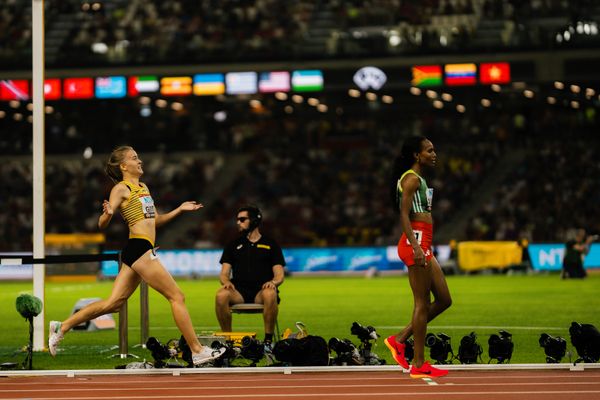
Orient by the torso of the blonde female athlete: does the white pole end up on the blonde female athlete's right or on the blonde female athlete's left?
on the blonde female athlete's left

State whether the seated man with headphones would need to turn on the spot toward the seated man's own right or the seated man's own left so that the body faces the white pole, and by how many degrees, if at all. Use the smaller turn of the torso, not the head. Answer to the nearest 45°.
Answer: approximately 90° to the seated man's own right

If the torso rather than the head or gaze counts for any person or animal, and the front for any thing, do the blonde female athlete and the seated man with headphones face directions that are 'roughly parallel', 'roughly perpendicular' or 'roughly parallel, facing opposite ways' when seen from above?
roughly perpendicular

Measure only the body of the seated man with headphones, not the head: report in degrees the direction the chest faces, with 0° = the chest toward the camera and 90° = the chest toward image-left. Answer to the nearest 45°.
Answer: approximately 0°

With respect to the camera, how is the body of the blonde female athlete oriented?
to the viewer's right

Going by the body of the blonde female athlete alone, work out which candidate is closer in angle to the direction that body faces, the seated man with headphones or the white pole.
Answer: the seated man with headphones

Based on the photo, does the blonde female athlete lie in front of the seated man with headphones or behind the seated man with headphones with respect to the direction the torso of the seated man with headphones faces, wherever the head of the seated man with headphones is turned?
in front

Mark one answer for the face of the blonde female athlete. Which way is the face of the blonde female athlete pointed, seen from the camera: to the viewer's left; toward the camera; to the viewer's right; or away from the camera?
to the viewer's right

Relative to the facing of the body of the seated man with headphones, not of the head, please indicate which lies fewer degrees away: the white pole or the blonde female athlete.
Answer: the blonde female athlete

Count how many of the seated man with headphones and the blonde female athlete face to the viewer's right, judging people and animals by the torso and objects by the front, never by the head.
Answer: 1
